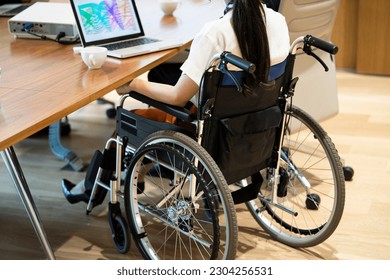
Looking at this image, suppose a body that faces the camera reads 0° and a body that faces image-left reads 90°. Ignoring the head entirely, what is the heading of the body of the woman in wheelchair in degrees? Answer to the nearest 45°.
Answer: approximately 135°

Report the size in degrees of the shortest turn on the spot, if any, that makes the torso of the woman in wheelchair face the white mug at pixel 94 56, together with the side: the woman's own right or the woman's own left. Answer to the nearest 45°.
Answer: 0° — they already face it

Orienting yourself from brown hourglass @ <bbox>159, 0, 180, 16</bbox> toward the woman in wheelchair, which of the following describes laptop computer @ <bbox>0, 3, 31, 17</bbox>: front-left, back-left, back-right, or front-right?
back-right

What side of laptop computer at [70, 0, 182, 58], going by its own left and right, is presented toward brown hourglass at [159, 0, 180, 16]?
left

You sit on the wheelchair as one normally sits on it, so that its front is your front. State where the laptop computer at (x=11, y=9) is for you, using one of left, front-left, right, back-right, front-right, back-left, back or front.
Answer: front

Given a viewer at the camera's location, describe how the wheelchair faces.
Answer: facing away from the viewer and to the left of the viewer

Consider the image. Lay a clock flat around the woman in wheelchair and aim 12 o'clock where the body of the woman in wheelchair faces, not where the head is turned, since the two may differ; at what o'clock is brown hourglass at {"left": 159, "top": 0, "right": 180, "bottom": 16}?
The brown hourglass is roughly at 1 o'clock from the woman in wheelchair.

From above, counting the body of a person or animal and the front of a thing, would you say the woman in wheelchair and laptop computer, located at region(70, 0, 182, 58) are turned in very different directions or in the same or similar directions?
very different directions

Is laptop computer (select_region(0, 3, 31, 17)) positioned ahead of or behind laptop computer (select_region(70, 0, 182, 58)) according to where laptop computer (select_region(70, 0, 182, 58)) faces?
behind

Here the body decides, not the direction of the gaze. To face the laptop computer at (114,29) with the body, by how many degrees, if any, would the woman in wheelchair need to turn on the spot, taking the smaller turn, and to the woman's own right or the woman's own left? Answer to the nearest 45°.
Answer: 0° — they already face it

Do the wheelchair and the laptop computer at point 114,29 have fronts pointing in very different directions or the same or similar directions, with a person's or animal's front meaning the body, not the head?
very different directions

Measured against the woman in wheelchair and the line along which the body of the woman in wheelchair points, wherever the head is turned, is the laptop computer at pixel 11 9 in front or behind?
in front

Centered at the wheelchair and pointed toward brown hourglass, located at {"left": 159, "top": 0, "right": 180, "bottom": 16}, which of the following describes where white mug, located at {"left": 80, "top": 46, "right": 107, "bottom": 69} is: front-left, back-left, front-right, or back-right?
front-left

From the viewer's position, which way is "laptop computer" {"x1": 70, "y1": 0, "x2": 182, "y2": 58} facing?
facing the viewer and to the right of the viewer
